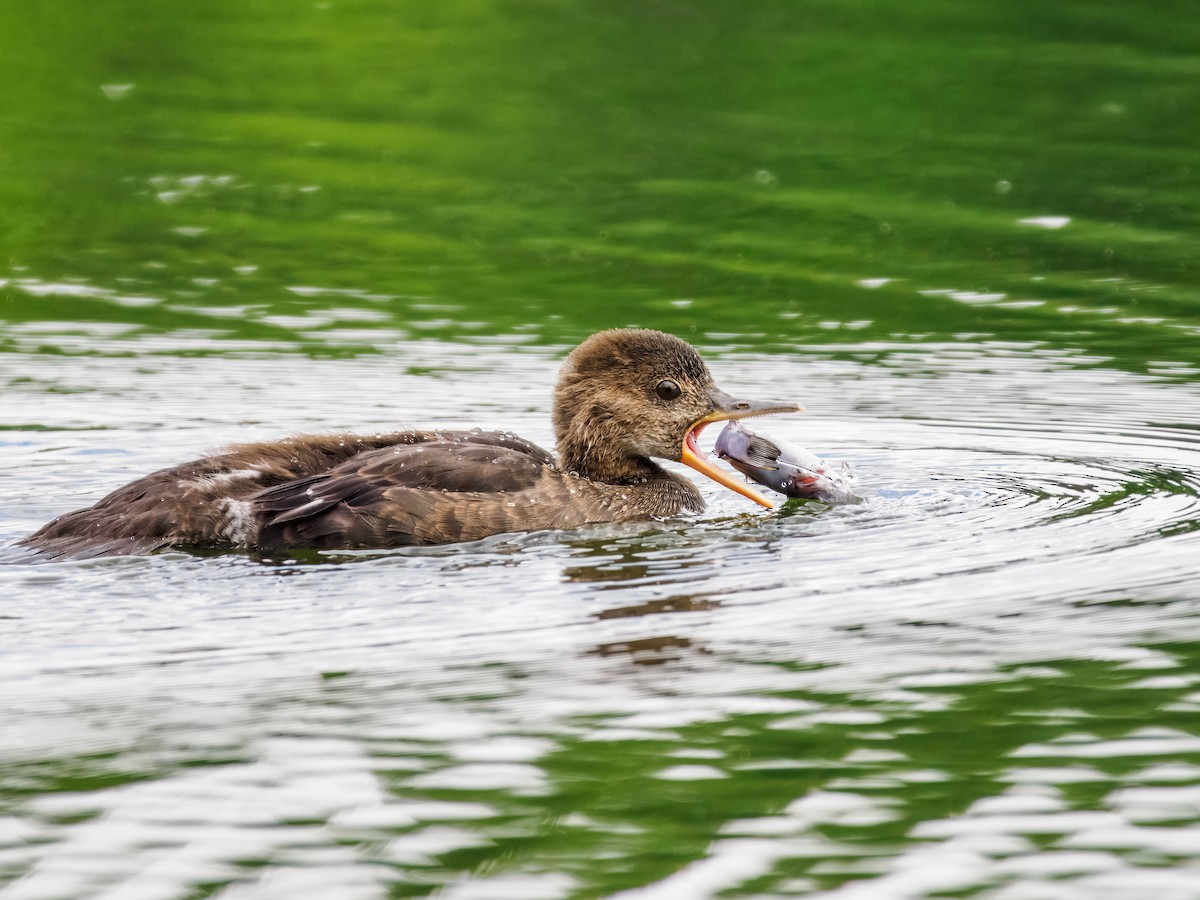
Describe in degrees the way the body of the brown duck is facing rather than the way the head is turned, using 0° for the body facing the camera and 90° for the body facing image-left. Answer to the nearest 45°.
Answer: approximately 270°
